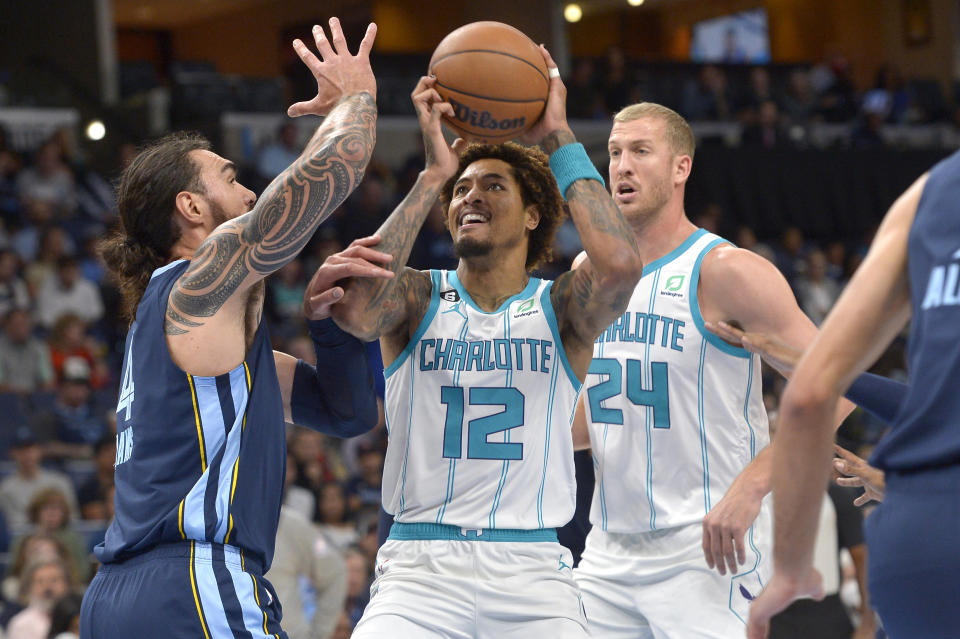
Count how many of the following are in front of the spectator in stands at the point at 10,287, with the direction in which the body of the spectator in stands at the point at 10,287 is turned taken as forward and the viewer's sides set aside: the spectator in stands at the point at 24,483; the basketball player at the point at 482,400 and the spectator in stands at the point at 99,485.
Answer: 3

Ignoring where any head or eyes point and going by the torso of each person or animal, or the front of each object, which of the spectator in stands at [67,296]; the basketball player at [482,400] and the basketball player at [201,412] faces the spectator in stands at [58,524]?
the spectator in stands at [67,296]

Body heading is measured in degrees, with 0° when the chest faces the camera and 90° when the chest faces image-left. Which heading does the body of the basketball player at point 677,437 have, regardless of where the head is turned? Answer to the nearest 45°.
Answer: approximately 45°

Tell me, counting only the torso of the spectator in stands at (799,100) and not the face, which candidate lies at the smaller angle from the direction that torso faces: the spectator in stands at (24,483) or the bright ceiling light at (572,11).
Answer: the spectator in stands

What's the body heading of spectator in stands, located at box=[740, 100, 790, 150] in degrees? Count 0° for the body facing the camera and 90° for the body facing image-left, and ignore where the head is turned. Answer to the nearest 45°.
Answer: approximately 0°

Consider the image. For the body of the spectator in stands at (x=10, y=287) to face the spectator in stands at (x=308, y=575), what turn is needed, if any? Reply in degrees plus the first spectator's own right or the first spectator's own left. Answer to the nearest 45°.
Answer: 0° — they already face them

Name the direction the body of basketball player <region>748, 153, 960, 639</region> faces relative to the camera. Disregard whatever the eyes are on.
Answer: away from the camera

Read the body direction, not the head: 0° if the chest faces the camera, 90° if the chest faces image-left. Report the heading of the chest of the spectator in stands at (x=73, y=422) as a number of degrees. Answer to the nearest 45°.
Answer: approximately 0°

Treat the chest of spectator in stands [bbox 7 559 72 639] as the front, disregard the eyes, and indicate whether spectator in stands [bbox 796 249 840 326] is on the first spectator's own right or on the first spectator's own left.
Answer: on the first spectator's own left

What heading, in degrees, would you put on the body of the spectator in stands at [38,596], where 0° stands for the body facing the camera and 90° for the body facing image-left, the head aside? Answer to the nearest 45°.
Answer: approximately 315°
